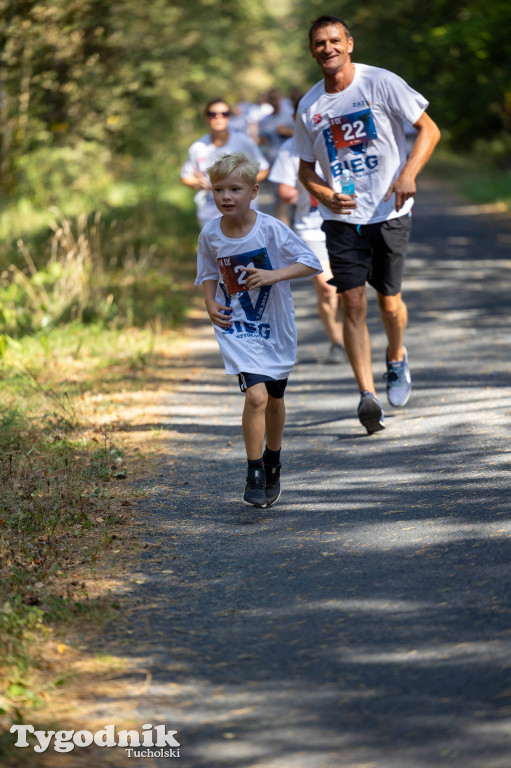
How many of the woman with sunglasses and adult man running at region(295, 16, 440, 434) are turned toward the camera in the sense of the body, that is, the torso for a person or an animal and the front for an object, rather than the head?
2

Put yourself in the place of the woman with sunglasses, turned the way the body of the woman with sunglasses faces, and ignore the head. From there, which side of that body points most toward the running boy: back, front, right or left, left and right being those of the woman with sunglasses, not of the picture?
front

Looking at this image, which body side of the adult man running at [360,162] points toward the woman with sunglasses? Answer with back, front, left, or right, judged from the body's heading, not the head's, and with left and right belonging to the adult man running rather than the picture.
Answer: back

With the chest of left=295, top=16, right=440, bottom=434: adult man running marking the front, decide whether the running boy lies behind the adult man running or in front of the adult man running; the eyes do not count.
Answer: in front

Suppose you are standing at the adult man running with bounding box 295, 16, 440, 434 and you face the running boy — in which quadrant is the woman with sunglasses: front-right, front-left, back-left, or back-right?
back-right

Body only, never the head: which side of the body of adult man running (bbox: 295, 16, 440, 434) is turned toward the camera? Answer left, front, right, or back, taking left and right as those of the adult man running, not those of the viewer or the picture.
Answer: front

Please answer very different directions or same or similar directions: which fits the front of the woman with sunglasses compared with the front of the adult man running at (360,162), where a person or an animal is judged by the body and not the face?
same or similar directions

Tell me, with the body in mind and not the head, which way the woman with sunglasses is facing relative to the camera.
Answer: toward the camera

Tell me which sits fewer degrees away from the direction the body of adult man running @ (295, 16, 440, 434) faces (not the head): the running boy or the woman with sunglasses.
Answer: the running boy
